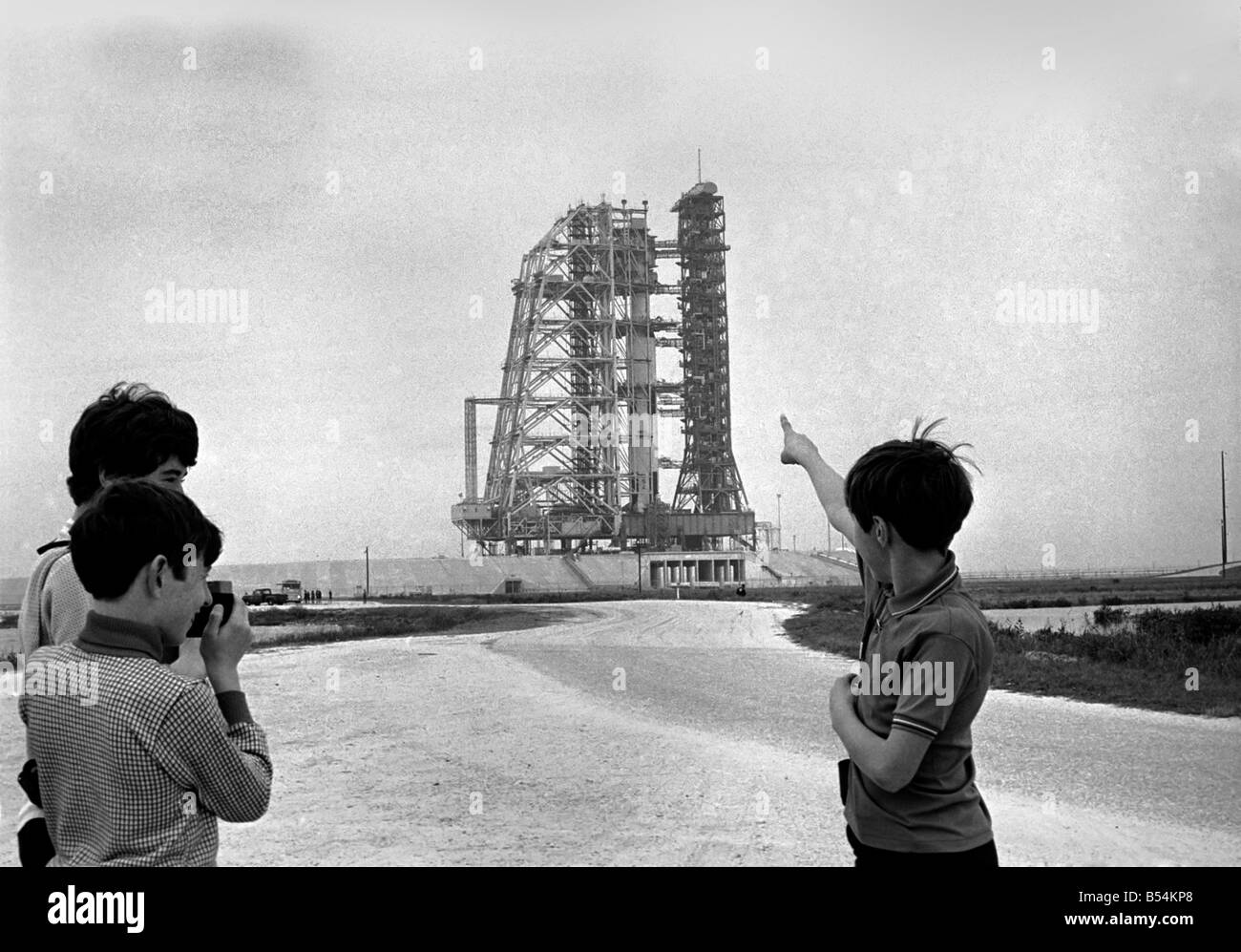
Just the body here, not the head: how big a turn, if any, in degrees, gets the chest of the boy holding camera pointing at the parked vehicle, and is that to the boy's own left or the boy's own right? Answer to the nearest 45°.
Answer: approximately 45° to the boy's own left

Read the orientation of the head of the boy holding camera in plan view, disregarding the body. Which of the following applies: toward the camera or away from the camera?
away from the camera

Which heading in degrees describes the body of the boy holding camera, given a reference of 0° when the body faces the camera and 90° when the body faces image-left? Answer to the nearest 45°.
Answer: approximately 225°
